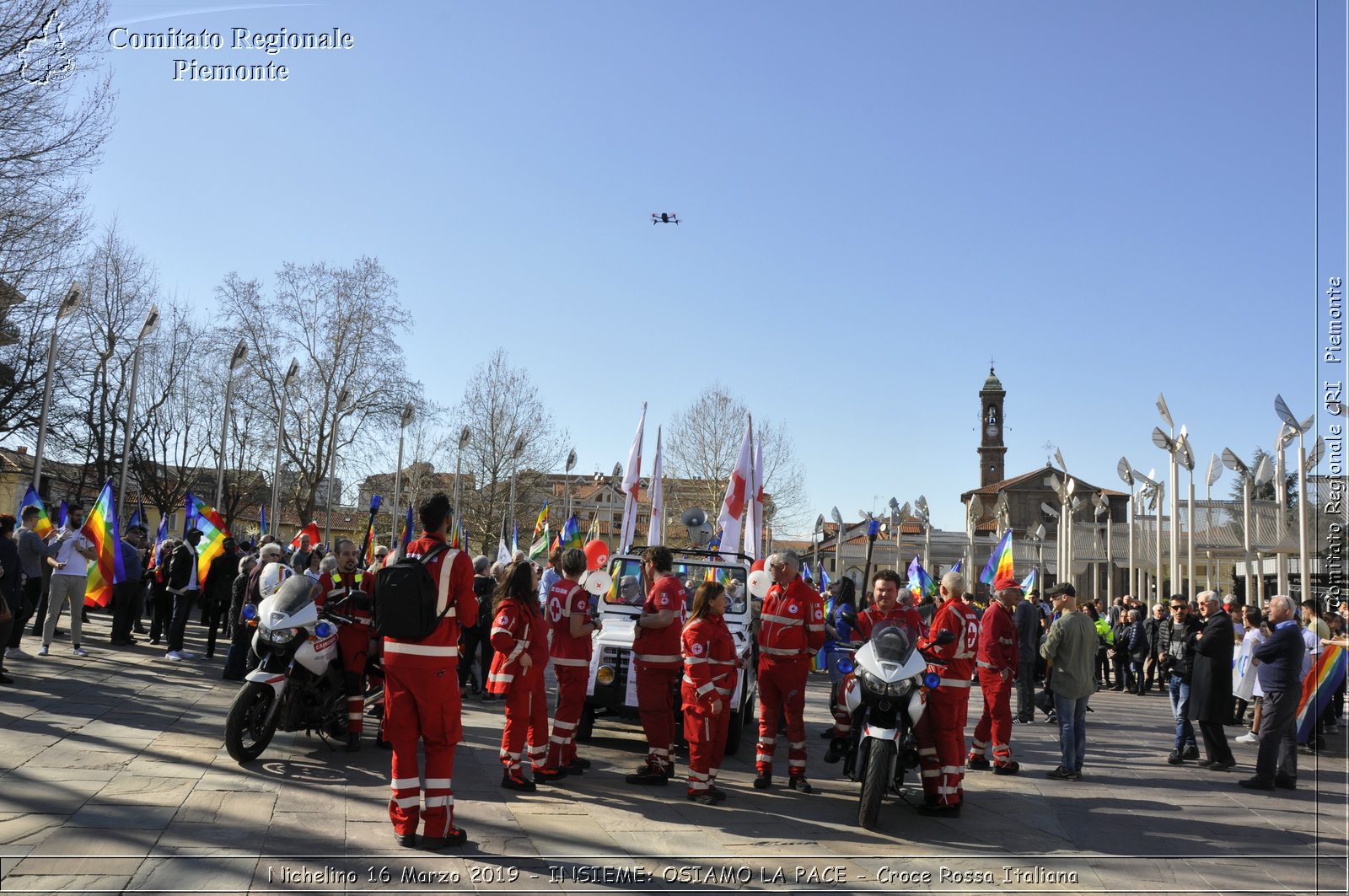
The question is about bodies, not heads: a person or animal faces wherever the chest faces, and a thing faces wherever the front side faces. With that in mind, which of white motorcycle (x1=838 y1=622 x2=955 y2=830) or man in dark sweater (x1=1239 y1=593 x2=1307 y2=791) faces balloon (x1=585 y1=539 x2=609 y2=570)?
the man in dark sweater

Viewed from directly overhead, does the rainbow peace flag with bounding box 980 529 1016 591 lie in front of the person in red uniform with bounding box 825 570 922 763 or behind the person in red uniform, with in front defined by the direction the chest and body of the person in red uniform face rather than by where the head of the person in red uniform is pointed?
behind

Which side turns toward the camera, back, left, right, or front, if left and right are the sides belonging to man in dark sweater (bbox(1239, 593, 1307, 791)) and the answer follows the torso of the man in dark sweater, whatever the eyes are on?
left

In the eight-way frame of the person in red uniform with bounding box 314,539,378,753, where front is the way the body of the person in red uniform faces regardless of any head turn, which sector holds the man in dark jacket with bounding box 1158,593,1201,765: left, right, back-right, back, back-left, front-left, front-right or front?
left

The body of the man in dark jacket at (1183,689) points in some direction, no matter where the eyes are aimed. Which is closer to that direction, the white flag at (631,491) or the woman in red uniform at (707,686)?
the woman in red uniform

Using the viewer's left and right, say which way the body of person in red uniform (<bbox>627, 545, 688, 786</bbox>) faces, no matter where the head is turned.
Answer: facing to the left of the viewer

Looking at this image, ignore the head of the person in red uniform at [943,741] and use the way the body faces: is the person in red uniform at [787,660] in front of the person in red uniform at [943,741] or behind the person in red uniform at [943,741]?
in front

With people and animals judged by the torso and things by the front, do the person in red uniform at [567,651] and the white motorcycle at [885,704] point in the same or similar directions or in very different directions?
very different directions

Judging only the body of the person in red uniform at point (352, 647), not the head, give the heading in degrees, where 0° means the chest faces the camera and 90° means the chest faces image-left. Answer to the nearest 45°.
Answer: approximately 0°

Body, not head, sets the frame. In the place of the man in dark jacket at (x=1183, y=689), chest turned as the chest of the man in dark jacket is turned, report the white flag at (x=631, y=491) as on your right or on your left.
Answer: on your right

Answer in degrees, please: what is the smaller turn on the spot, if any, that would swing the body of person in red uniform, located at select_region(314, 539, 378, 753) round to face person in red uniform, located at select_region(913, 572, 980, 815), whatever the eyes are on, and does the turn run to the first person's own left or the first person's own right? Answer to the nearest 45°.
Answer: approximately 45° to the first person's own left

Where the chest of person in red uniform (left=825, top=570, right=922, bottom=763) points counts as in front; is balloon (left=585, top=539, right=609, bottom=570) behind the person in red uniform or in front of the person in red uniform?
behind

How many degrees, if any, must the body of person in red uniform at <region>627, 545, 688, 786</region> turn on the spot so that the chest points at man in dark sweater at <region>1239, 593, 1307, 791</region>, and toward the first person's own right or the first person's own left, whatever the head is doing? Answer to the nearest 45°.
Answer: approximately 180°
